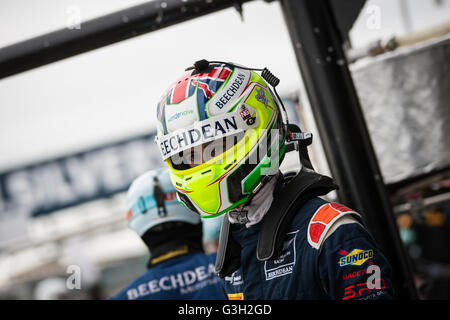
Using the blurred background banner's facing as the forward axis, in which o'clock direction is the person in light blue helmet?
The person in light blue helmet is roughly at 12 o'clock from the blurred background banner.

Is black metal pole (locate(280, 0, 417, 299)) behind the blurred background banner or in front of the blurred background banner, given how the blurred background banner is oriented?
in front

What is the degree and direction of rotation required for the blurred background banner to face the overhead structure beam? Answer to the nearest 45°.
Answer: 0° — it already faces it

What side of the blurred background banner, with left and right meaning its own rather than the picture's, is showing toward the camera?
front

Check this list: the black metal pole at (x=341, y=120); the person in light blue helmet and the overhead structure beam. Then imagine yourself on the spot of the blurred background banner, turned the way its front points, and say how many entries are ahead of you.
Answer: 3
